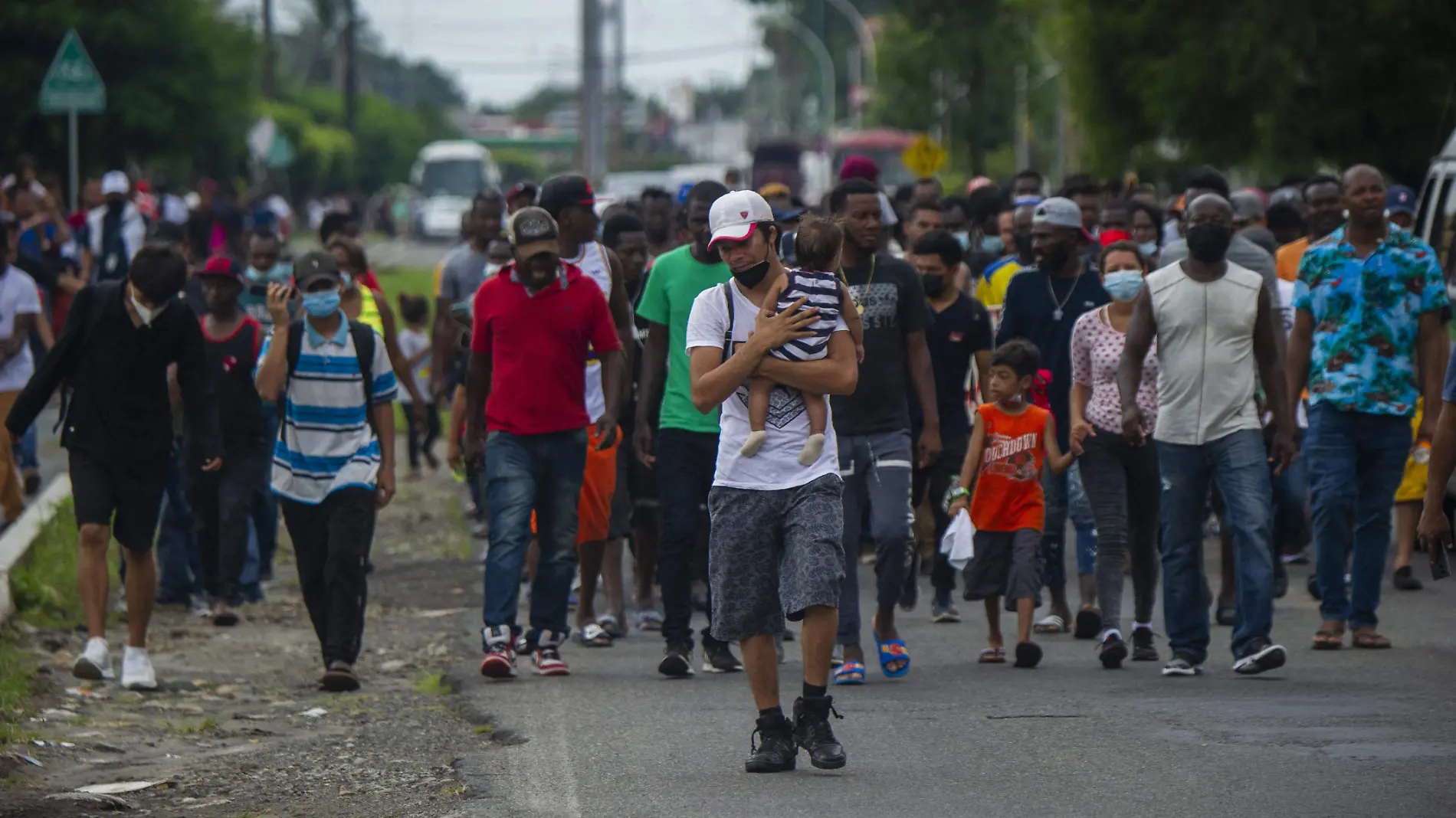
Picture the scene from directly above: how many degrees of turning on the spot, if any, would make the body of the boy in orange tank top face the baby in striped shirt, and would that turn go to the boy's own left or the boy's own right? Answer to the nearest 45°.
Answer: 0° — they already face them

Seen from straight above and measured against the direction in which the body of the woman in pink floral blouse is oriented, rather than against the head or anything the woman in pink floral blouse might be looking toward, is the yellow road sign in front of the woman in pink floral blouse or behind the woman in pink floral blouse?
behind

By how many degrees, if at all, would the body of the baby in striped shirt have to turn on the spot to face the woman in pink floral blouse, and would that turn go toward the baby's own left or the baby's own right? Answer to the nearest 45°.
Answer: approximately 45° to the baby's own right

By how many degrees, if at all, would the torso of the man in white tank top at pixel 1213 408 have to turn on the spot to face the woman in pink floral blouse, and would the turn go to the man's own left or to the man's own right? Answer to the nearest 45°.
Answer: approximately 135° to the man's own right

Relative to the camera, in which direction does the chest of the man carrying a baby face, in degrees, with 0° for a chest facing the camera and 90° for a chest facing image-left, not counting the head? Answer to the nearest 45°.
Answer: approximately 0°

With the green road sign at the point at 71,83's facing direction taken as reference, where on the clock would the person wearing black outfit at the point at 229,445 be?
The person wearing black outfit is roughly at 12 o'clock from the green road sign.

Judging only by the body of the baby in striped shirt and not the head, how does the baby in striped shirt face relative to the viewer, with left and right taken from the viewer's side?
facing away from the viewer
